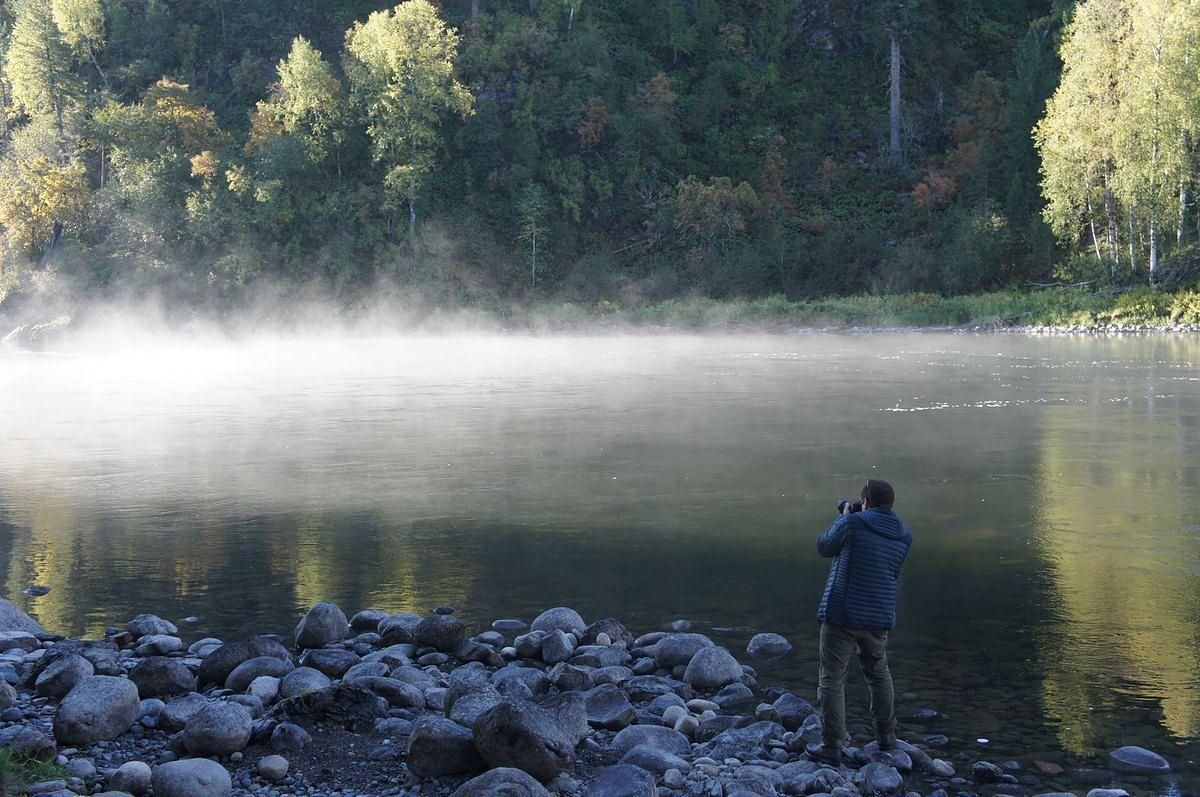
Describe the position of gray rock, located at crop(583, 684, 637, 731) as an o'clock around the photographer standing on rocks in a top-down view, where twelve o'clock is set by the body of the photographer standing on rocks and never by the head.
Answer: The gray rock is roughly at 11 o'clock from the photographer standing on rocks.

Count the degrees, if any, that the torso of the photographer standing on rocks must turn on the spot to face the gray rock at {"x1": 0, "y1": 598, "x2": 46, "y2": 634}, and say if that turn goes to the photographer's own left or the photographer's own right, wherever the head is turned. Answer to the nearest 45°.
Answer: approximately 45° to the photographer's own left

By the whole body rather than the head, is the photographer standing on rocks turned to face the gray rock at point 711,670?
yes

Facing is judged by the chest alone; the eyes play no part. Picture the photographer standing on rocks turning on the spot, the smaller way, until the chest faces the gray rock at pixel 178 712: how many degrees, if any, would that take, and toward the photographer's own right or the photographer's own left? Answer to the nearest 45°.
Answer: approximately 45° to the photographer's own left

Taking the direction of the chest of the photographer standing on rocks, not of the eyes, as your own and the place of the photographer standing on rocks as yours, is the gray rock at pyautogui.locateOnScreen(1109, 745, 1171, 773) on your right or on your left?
on your right

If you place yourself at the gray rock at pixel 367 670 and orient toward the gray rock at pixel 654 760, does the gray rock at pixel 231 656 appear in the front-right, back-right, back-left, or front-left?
back-right

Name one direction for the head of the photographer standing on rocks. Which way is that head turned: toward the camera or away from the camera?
away from the camera

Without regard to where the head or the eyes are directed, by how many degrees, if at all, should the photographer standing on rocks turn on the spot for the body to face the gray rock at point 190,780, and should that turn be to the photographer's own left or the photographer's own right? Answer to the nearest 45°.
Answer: approximately 90° to the photographer's own left

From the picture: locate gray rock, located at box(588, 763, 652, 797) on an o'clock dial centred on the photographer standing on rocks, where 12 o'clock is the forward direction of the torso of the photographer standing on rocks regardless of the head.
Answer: The gray rock is roughly at 9 o'clock from the photographer standing on rocks.

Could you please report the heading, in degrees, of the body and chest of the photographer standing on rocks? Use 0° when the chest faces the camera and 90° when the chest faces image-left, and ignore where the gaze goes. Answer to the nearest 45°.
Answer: approximately 135°

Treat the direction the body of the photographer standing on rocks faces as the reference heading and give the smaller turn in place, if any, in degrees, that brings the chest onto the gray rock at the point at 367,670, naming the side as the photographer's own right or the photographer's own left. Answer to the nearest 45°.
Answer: approximately 45° to the photographer's own left

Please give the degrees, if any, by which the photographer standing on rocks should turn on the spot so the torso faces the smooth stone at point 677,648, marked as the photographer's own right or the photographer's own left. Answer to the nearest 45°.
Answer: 0° — they already face it

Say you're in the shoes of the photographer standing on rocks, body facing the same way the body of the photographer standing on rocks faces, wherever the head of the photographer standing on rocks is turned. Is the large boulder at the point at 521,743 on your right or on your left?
on your left
